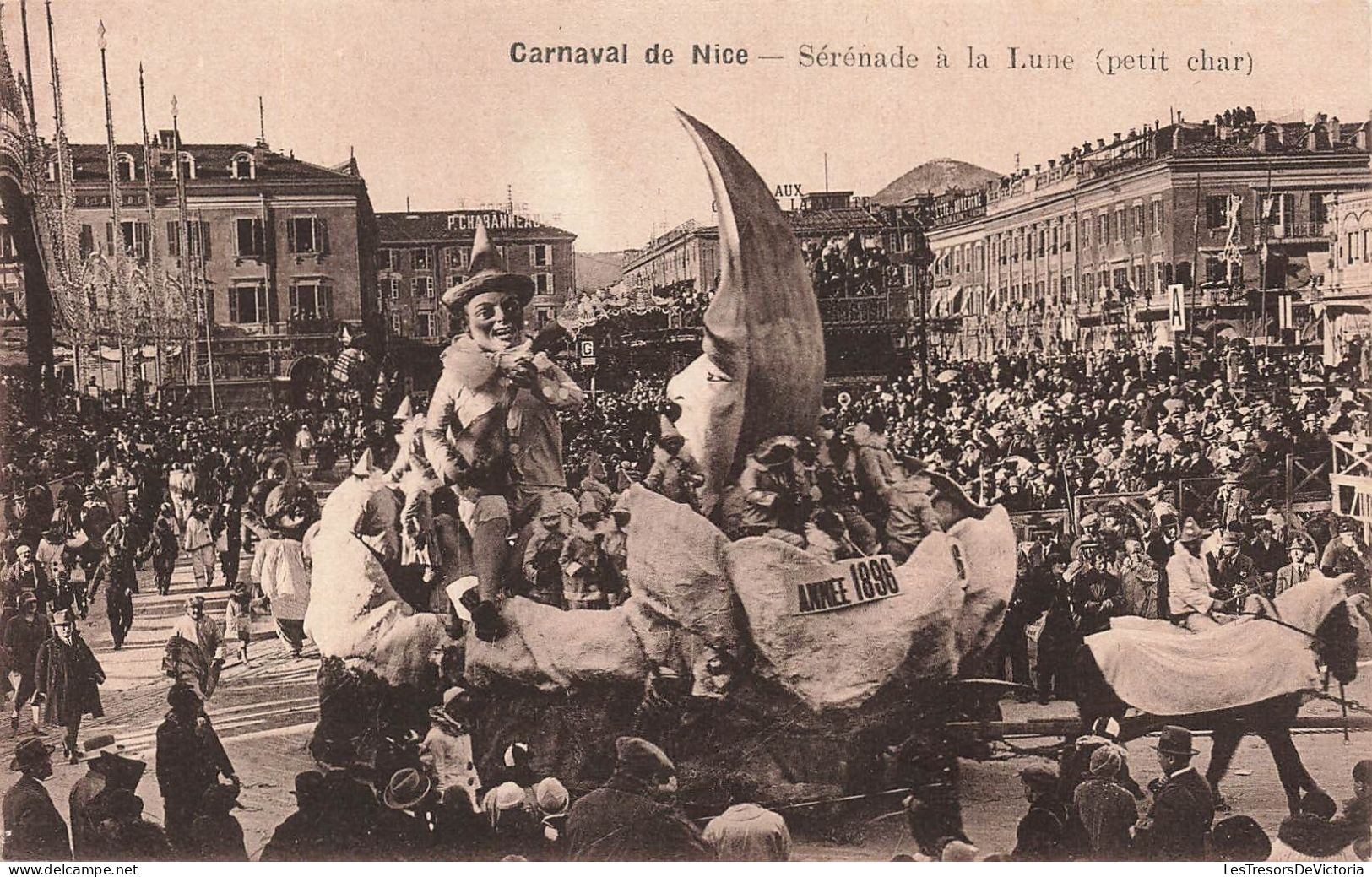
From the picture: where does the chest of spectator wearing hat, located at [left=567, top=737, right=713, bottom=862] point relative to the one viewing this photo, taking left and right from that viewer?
facing away from the viewer and to the right of the viewer

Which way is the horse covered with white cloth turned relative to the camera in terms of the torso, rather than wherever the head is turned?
to the viewer's right

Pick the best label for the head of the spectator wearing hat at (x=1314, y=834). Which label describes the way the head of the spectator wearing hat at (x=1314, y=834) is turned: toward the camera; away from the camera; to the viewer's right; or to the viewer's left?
away from the camera

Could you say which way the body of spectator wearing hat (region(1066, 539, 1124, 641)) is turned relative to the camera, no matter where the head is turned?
toward the camera

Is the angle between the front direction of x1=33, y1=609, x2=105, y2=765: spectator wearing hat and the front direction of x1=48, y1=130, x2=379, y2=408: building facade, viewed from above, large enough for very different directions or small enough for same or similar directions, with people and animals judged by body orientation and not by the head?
same or similar directions

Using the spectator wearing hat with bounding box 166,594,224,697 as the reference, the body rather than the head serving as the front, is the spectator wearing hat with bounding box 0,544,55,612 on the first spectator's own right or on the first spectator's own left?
on the first spectator's own right

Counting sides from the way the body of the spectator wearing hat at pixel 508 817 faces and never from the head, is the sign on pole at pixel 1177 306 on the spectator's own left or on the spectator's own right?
on the spectator's own right

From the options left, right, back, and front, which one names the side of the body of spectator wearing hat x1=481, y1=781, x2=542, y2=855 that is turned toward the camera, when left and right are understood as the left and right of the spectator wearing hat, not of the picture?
back

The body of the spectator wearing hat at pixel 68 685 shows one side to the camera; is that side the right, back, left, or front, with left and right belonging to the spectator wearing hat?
front

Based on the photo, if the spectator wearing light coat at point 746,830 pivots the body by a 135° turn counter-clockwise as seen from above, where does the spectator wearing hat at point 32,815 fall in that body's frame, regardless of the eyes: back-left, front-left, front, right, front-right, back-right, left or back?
front-right

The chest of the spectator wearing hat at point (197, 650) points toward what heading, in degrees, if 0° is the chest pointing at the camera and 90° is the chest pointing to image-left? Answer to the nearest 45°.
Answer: approximately 0°

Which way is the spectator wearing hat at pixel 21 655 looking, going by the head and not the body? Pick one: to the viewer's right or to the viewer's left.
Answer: to the viewer's right

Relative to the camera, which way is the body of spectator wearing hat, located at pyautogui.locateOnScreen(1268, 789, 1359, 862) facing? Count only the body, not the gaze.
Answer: away from the camera

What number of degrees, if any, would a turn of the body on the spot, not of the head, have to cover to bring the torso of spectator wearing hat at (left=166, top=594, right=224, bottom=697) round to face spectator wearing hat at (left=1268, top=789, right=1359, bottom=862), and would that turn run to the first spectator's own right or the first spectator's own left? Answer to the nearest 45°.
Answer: approximately 90° to the first spectator's own left

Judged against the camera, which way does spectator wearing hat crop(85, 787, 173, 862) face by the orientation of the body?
away from the camera
